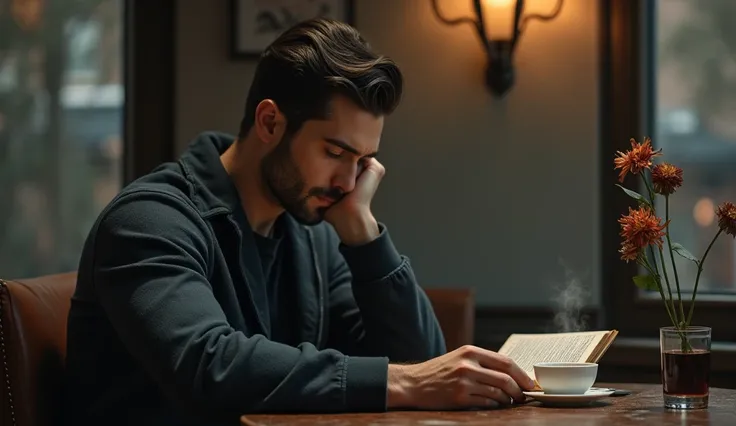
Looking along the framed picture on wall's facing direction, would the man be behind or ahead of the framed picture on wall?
ahead

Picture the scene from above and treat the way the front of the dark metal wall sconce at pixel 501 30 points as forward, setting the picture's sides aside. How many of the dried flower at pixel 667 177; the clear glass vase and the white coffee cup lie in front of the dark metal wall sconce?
3

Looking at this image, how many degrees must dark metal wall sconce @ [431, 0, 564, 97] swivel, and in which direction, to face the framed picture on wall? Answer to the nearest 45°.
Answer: approximately 90° to its right

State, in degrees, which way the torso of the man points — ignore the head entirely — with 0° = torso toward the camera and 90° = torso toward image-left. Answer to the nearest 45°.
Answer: approximately 315°

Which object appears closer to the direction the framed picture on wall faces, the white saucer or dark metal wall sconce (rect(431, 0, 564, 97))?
the white saucer

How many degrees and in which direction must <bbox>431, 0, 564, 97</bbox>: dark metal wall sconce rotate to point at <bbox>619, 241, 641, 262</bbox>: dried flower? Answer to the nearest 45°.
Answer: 0° — it already faces it

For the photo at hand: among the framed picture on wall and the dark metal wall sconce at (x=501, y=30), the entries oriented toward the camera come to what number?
2

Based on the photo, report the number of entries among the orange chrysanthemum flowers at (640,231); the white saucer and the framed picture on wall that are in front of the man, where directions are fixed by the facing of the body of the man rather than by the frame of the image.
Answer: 2

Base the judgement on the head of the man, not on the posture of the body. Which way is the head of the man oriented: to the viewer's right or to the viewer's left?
to the viewer's right

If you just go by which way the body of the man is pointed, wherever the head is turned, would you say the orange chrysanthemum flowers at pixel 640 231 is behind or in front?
in front
